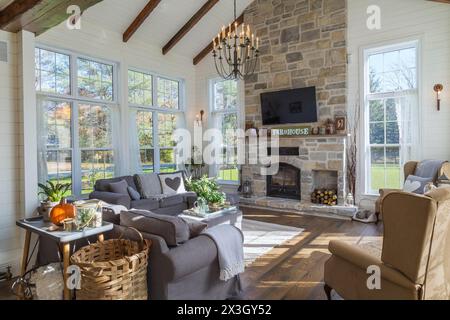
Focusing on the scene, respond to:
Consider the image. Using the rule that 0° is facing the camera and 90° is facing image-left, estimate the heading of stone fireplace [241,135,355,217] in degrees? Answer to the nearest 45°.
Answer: approximately 45°

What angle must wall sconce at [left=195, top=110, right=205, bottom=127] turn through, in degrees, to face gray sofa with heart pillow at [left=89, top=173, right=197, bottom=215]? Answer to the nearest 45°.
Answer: approximately 45° to its left

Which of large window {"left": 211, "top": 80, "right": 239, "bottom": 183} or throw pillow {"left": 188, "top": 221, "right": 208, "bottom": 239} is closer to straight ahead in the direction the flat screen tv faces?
the throw pillow

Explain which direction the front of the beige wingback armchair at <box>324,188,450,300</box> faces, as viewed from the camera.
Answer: facing away from the viewer and to the left of the viewer

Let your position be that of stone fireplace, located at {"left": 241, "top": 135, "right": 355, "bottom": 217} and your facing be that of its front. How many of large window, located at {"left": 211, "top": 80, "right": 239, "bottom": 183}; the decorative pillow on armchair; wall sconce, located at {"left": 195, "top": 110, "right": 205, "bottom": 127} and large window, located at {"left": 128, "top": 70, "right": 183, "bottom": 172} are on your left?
1

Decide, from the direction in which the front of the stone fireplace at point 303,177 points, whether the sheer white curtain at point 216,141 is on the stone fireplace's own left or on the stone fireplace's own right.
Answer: on the stone fireplace's own right

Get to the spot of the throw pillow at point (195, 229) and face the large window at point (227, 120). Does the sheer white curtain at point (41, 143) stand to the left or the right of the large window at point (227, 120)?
left

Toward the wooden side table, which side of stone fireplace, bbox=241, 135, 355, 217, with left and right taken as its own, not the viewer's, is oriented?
front

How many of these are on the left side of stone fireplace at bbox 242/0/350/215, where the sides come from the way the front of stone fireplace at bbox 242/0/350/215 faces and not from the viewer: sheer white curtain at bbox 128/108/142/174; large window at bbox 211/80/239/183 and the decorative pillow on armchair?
1

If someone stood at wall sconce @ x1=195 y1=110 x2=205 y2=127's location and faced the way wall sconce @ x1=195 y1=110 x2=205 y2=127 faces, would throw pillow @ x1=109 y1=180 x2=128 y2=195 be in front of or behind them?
in front

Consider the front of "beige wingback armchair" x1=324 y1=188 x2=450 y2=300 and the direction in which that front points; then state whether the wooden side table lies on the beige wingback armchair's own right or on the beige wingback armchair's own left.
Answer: on the beige wingback armchair's own left
